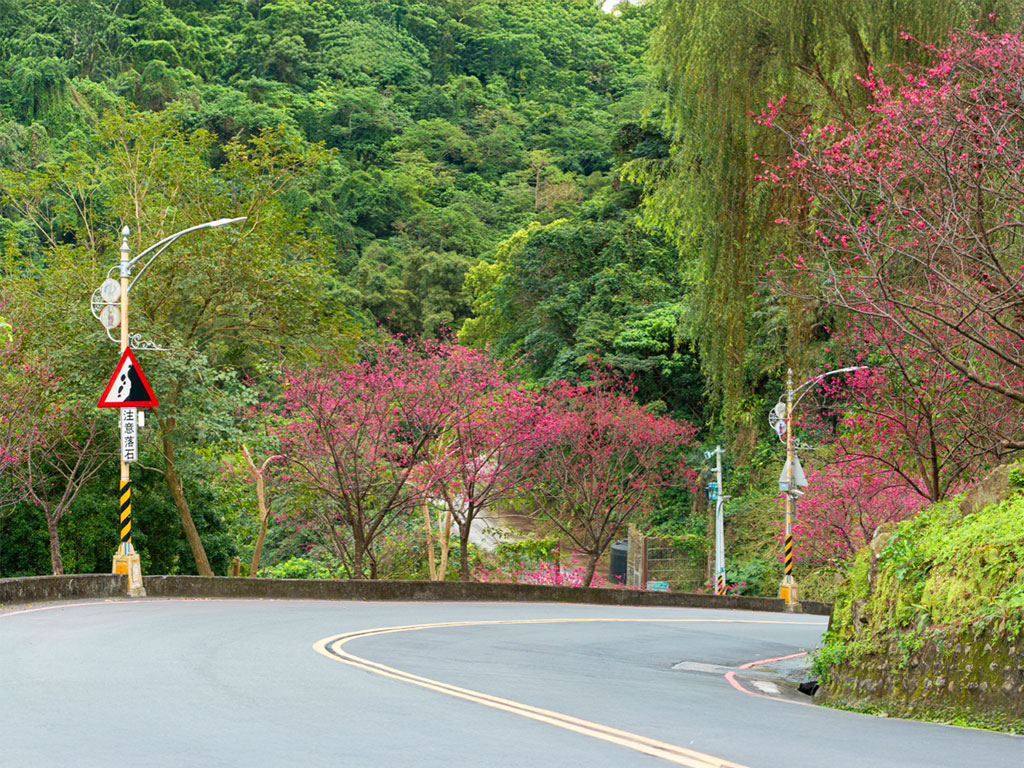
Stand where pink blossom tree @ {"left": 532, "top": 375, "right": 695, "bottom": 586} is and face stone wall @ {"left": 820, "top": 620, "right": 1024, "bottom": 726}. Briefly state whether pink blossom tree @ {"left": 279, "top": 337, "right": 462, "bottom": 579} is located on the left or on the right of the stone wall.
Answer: right

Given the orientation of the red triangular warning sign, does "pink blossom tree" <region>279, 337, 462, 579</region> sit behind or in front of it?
behind

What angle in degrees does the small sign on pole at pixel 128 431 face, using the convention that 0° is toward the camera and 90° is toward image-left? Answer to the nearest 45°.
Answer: approximately 0°

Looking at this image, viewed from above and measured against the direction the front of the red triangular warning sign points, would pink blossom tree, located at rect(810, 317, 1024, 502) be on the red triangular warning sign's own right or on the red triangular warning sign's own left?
on the red triangular warning sign's own left

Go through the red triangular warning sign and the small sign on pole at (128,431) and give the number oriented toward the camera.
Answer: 2

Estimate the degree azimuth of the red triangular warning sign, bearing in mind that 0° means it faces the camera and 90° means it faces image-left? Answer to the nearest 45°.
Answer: approximately 0°

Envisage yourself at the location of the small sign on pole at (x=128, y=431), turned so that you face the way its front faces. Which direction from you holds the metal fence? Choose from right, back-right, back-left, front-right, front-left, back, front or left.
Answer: back-left
